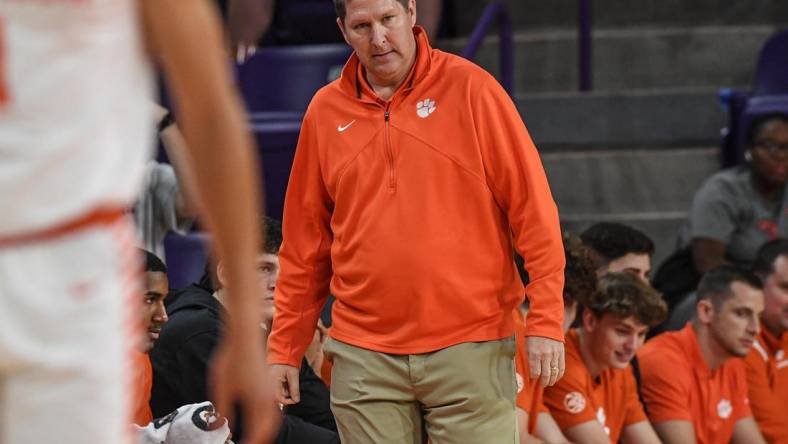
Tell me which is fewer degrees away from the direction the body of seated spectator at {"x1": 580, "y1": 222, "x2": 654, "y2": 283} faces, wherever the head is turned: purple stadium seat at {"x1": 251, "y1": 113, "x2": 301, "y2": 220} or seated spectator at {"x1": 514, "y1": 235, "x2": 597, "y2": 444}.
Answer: the seated spectator

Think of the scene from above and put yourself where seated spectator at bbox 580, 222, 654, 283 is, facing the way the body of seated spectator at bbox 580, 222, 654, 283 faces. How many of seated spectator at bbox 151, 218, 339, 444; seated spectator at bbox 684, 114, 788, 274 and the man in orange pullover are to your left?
1

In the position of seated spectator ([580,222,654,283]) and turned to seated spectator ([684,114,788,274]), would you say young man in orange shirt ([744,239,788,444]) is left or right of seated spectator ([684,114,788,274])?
right

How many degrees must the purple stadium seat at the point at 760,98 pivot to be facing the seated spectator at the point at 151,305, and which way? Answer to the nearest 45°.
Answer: approximately 45° to its right

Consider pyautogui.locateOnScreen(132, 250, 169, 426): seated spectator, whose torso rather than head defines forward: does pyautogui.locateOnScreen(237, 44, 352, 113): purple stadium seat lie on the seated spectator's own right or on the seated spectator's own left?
on the seated spectator's own left

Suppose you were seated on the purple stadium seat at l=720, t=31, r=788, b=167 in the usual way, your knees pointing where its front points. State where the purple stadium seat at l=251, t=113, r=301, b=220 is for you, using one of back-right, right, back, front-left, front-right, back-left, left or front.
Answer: front-right

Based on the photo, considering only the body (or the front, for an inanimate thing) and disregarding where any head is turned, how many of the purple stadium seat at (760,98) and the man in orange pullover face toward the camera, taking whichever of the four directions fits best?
2

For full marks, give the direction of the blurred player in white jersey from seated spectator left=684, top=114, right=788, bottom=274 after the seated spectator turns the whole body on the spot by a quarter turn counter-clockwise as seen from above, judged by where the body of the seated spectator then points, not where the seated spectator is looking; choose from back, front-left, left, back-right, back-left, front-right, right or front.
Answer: back-right

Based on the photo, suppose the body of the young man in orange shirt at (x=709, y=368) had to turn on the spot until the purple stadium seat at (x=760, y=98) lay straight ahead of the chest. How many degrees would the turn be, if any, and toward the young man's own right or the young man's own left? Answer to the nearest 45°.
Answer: approximately 135° to the young man's own left

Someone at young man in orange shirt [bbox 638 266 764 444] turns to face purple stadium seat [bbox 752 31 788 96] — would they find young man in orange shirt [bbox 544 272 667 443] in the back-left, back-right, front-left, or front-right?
back-left

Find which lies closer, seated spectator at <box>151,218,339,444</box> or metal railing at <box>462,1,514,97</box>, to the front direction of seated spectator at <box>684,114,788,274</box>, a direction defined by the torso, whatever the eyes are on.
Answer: the seated spectator

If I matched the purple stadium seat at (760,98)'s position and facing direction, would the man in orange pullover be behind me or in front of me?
in front

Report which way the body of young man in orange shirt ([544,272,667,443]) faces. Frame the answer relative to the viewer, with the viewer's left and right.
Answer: facing the viewer and to the right of the viewer
